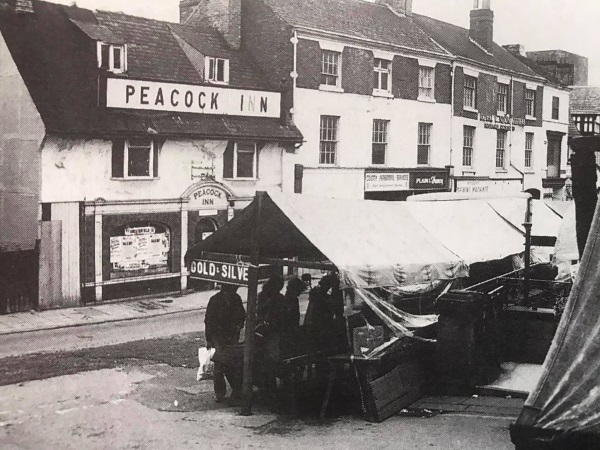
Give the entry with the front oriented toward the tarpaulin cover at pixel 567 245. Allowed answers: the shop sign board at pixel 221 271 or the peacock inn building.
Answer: the peacock inn building

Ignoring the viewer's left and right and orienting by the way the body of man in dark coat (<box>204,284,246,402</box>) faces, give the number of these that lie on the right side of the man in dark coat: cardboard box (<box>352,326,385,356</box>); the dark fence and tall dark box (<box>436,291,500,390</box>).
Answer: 2

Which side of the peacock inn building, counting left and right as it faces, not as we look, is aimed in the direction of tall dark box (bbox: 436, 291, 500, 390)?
front

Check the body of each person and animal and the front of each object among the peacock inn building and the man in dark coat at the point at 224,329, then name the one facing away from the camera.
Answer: the man in dark coat

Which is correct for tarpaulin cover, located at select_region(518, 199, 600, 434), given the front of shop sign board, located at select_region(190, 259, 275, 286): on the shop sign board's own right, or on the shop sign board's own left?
on the shop sign board's own left

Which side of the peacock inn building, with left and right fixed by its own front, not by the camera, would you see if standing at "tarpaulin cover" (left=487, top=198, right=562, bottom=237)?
front

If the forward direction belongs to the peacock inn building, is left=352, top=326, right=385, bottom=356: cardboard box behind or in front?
in front

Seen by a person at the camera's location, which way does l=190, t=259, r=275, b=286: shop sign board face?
facing the viewer and to the left of the viewer

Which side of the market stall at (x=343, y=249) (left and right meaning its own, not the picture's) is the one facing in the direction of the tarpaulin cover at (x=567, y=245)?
back

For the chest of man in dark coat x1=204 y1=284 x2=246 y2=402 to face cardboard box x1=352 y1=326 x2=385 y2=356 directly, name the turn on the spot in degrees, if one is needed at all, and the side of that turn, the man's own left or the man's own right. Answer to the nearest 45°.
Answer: approximately 90° to the man's own right
